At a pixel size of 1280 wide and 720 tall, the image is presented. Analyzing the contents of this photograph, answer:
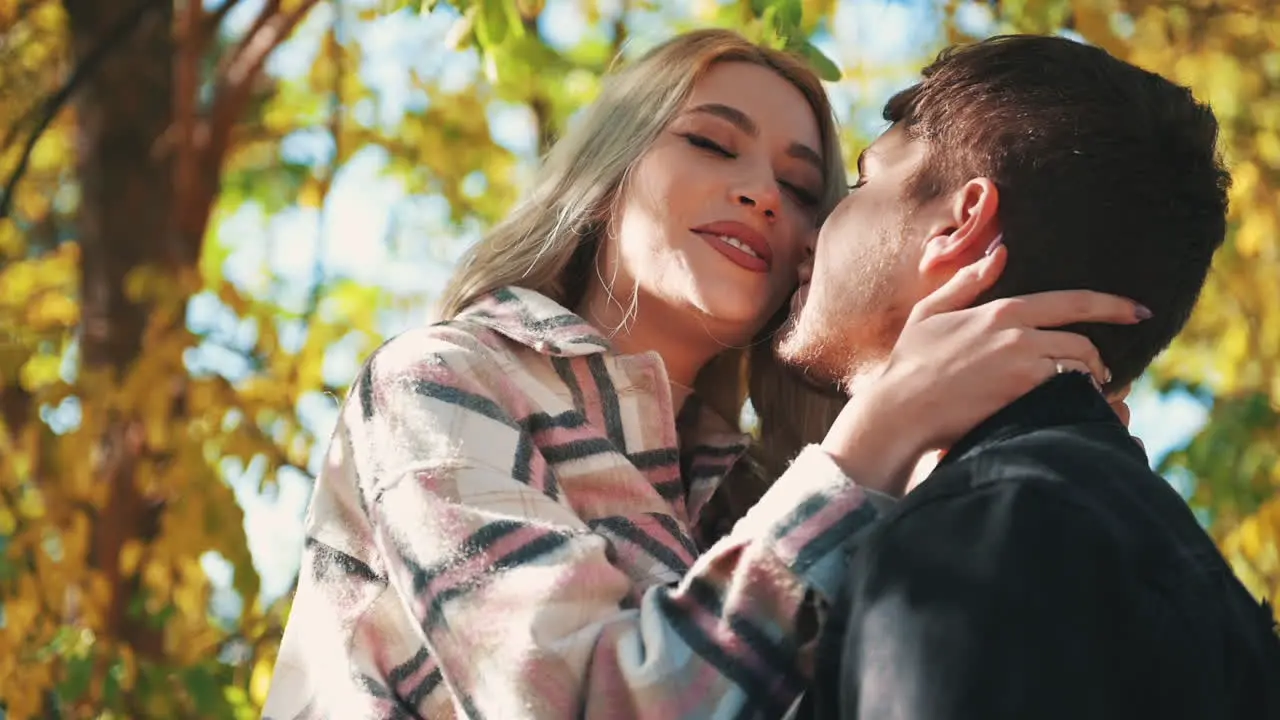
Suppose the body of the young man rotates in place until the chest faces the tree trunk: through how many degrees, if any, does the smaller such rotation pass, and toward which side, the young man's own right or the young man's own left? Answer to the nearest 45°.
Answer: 0° — they already face it

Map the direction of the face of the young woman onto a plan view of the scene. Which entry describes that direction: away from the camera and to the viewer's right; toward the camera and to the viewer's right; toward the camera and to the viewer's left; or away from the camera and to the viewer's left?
toward the camera and to the viewer's right

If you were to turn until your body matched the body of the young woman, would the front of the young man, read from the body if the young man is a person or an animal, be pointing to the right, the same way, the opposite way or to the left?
the opposite way

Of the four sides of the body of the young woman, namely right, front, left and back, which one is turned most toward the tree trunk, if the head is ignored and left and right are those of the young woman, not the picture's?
back

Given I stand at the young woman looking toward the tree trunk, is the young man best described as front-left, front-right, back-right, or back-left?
back-right

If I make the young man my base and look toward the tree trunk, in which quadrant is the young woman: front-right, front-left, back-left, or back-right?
front-left

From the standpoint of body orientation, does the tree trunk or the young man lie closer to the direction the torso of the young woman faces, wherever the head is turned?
the young man

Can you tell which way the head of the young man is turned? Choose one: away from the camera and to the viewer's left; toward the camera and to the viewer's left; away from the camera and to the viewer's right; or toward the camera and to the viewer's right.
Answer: away from the camera and to the viewer's left

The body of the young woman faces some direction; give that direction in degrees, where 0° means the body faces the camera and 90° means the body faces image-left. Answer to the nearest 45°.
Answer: approximately 315°

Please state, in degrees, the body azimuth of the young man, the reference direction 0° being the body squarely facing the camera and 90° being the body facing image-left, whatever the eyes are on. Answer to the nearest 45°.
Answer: approximately 135°

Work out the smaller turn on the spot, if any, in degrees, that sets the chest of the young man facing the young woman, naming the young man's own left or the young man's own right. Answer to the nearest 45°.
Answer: approximately 45° to the young man's own left

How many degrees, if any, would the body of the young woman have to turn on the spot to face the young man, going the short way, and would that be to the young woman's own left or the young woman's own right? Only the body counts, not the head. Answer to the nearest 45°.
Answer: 0° — they already face them
